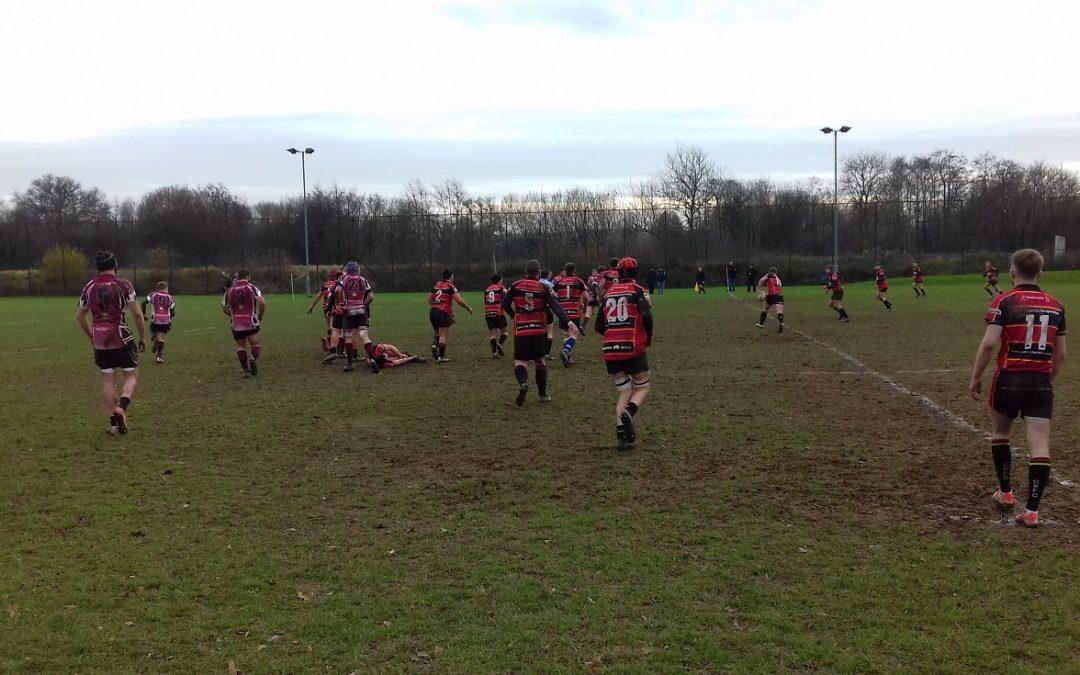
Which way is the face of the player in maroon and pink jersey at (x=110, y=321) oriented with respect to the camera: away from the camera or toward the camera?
away from the camera

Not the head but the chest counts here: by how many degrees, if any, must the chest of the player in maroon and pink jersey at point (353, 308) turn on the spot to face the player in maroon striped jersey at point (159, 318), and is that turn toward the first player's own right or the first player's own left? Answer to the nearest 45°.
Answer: approximately 45° to the first player's own left

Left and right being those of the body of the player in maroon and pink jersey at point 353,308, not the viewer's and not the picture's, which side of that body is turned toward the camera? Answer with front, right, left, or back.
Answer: back

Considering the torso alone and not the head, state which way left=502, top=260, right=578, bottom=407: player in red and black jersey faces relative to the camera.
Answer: away from the camera

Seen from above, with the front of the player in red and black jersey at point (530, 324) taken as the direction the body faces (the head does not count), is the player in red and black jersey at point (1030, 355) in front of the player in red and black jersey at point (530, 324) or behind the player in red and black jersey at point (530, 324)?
behind

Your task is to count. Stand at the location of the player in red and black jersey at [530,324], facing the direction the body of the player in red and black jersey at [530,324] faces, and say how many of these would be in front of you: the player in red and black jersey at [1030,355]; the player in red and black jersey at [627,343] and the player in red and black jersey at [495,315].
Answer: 1

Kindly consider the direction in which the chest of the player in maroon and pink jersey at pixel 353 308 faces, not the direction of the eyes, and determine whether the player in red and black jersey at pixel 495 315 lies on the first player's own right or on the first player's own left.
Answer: on the first player's own right

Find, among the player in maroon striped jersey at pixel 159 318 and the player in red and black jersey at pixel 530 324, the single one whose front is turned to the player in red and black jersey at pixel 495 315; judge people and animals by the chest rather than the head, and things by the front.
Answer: the player in red and black jersey at pixel 530 324

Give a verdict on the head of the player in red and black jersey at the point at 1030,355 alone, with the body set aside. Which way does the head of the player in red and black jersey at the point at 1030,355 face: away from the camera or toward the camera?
away from the camera

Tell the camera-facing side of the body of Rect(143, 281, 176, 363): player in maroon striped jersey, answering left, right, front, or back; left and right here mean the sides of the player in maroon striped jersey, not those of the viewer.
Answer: back

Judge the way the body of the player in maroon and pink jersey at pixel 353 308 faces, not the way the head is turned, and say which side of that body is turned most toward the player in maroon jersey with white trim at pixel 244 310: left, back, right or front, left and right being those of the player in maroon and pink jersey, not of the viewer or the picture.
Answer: left

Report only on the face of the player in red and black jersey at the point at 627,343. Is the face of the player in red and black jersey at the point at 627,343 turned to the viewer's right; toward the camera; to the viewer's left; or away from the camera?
away from the camera
